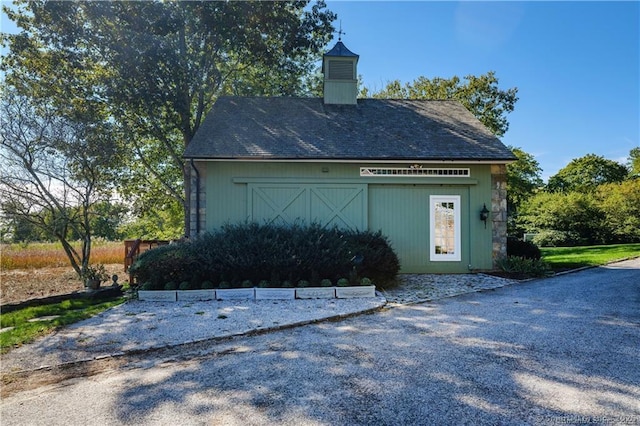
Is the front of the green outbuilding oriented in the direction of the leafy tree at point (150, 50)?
no

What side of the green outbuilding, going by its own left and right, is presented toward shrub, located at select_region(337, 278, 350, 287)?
front

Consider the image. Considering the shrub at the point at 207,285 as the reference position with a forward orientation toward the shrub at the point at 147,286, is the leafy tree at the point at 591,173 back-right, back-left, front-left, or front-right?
back-right

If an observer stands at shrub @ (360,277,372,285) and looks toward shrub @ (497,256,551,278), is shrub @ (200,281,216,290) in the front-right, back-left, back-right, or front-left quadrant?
back-left

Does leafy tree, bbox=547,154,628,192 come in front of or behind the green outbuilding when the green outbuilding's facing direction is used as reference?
behind

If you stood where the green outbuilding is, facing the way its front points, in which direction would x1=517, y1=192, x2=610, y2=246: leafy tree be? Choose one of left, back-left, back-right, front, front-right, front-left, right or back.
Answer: back-left

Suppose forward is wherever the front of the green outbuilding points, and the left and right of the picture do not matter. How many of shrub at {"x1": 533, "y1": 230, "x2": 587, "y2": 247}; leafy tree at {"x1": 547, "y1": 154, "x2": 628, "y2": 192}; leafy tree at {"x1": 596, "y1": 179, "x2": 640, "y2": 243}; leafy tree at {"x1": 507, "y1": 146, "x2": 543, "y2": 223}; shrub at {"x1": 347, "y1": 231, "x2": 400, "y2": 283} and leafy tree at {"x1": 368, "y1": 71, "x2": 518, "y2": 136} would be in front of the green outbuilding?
1

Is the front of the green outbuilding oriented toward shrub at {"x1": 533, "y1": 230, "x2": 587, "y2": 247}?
no

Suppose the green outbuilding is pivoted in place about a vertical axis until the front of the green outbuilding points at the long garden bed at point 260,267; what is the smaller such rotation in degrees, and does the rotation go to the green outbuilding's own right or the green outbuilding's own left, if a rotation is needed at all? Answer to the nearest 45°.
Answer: approximately 45° to the green outbuilding's own right

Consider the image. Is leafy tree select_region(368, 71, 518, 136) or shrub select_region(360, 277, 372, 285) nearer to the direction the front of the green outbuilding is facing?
the shrub

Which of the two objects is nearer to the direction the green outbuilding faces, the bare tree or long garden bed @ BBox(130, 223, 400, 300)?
the long garden bed

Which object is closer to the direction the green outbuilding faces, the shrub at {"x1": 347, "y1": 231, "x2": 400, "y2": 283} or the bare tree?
the shrub

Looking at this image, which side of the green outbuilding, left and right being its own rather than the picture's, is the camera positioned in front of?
front

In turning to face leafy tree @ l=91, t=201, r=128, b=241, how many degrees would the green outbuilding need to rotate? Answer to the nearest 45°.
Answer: approximately 90° to its right

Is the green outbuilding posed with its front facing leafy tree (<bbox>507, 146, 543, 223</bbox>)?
no

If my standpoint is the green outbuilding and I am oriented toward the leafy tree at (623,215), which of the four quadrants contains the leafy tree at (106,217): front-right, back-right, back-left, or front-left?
back-left

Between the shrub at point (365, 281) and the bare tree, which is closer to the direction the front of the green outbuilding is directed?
the shrub

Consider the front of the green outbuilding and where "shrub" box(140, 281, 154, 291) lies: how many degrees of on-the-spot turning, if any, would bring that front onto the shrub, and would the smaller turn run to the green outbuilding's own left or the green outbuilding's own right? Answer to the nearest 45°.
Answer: approximately 45° to the green outbuilding's own right
